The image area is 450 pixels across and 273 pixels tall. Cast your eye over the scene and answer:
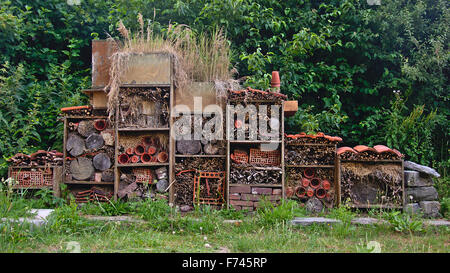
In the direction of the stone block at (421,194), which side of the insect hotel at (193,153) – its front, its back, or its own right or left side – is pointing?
left

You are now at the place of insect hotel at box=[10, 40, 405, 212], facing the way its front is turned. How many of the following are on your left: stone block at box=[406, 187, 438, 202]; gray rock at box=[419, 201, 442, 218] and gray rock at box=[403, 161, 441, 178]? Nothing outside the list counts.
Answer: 3

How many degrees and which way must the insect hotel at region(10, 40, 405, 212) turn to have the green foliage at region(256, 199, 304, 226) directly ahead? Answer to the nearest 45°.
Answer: approximately 45° to its left

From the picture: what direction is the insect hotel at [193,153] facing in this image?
toward the camera

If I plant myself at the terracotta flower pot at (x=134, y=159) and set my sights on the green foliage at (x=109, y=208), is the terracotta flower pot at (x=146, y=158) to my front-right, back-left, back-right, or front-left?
back-left

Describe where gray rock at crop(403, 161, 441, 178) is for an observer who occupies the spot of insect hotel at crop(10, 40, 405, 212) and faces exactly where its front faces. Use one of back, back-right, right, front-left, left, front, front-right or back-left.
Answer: left

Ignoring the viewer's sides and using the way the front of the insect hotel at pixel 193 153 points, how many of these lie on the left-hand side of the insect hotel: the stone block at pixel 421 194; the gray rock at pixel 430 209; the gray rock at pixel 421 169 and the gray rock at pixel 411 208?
4

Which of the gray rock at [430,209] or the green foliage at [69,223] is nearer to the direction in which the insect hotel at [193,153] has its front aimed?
the green foliage

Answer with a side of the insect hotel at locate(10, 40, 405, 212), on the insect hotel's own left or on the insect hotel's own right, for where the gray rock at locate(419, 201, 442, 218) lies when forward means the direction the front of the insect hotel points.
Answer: on the insect hotel's own left

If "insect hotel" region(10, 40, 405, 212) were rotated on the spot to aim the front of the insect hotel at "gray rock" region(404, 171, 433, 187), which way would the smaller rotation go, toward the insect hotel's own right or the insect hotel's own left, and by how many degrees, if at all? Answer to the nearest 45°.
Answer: approximately 90° to the insect hotel's own left

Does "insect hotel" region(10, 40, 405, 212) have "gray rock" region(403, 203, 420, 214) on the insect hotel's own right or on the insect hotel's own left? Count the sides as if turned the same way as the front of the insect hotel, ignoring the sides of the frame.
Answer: on the insect hotel's own left
